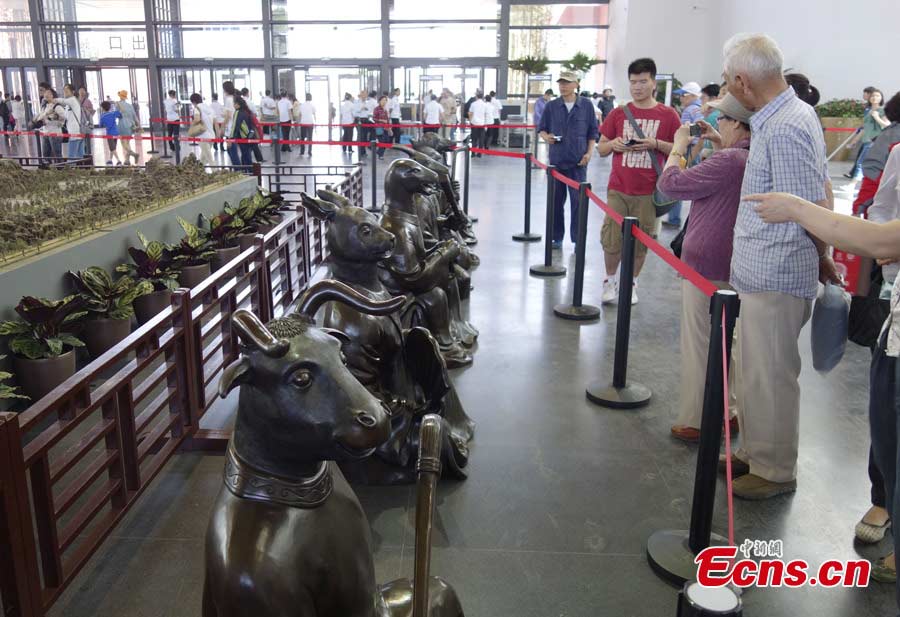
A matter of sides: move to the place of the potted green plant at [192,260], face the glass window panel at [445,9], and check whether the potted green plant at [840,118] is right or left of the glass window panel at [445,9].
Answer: right

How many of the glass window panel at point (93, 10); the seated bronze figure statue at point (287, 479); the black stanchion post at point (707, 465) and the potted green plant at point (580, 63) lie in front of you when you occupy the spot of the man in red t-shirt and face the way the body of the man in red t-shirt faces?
2

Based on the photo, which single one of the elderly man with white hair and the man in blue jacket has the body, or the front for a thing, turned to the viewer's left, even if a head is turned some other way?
the elderly man with white hair

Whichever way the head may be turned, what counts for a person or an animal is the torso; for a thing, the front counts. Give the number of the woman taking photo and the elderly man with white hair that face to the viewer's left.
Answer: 2

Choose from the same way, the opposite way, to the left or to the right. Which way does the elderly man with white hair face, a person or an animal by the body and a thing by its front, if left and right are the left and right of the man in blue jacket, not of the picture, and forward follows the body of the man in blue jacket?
to the right

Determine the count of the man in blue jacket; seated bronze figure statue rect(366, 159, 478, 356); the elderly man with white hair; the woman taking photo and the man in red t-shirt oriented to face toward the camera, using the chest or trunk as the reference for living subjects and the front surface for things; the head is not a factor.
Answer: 2

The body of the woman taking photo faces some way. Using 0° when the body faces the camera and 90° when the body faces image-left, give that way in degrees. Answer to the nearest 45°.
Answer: approximately 90°

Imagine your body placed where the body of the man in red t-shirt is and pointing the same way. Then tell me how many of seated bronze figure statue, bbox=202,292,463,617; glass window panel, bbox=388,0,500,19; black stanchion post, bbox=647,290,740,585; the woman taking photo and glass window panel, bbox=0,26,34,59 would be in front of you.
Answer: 3

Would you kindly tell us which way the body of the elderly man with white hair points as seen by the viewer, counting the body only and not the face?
to the viewer's left
